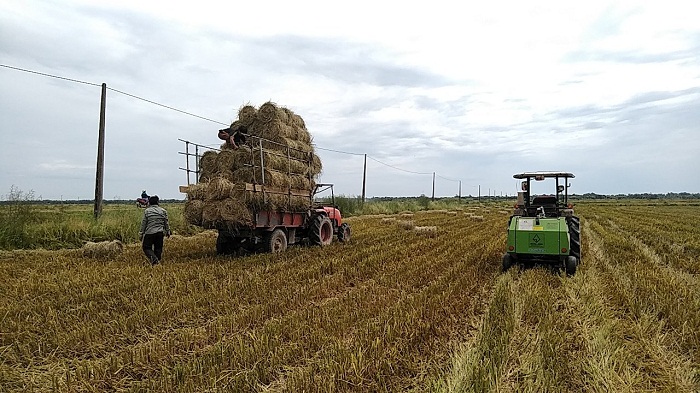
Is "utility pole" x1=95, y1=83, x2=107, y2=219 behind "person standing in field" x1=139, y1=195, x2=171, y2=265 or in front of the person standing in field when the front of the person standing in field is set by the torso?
in front

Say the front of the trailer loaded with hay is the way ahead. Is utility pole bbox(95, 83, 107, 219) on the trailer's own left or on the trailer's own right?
on the trailer's own left

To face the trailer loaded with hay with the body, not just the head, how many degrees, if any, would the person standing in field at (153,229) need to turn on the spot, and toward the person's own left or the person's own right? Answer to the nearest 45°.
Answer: approximately 90° to the person's own right

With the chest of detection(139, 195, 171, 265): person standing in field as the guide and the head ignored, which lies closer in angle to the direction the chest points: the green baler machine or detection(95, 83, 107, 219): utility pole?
the utility pole

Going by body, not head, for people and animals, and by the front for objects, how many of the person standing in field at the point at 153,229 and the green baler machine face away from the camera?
2

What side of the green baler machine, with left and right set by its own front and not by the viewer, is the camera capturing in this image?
back

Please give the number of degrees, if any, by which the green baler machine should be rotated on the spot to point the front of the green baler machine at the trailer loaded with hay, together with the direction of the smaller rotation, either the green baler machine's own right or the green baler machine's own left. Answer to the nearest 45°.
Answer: approximately 90° to the green baler machine's own left

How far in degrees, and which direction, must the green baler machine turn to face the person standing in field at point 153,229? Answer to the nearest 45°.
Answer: approximately 90° to its left

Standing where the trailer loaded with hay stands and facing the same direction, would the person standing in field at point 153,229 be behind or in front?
behind

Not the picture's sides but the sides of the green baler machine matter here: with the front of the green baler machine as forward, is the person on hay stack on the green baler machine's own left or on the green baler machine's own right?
on the green baler machine's own left

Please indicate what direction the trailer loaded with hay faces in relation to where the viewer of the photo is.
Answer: facing away from the viewer and to the right of the viewer

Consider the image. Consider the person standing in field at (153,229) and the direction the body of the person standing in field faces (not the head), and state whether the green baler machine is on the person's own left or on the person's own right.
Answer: on the person's own right

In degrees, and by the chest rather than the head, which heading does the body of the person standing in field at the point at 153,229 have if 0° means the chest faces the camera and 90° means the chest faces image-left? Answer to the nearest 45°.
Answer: approximately 180°

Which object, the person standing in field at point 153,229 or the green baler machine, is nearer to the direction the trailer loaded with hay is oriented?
the green baler machine
